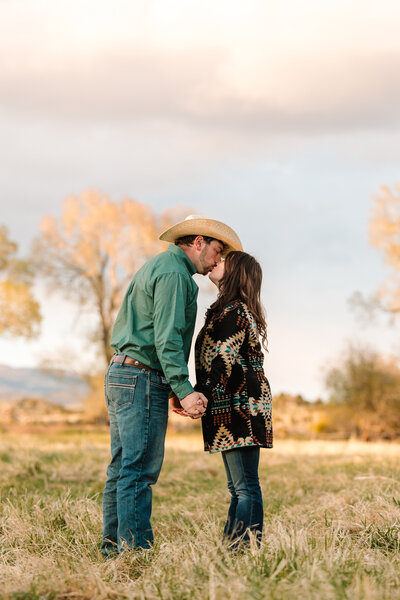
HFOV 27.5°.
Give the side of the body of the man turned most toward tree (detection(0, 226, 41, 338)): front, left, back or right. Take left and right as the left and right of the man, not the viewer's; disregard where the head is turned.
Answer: left

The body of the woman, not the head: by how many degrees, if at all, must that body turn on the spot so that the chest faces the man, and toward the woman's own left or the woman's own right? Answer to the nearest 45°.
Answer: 0° — they already face them

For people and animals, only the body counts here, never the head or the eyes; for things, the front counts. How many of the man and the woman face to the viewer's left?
1

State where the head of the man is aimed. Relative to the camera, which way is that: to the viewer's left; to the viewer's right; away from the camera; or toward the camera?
to the viewer's right

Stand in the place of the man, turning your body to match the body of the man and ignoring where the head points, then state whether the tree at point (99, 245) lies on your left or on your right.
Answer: on your left

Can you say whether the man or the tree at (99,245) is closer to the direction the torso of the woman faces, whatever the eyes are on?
the man

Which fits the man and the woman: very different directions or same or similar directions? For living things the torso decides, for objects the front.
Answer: very different directions

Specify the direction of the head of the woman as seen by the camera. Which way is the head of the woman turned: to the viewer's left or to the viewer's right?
to the viewer's left

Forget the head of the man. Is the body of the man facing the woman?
yes

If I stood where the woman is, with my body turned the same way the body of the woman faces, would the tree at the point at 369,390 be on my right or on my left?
on my right

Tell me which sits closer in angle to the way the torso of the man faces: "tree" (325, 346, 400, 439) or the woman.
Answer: the woman

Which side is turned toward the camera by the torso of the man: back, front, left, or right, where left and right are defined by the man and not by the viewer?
right

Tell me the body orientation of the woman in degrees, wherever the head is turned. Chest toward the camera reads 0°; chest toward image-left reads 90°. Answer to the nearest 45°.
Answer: approximately 90°
